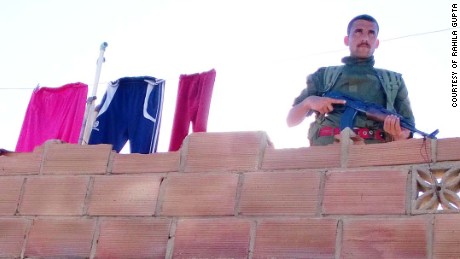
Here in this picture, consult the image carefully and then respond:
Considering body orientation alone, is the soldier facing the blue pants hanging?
no

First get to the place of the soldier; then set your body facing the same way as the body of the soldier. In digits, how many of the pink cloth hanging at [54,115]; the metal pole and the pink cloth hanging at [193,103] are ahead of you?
0

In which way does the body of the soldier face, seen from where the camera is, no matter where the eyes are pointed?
toward the camera

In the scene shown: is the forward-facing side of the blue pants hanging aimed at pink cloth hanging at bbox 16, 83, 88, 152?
no

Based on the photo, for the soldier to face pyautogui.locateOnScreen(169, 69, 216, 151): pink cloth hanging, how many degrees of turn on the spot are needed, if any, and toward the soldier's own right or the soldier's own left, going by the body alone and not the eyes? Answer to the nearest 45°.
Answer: approximately 135° to the soldier's own right

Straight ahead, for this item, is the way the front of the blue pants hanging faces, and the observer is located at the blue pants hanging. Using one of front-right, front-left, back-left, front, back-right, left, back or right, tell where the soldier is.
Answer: front-left

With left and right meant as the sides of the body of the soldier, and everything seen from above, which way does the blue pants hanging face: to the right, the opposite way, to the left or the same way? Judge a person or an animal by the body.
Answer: the same way

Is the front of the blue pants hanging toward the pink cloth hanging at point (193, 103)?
no

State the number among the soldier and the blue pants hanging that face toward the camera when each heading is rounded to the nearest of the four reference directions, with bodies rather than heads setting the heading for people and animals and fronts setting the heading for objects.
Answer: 2

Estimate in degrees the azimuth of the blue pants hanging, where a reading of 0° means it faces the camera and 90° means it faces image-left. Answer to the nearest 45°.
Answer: approximately 0°

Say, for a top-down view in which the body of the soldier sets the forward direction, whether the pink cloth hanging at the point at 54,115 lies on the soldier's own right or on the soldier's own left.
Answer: on the soldier's own right

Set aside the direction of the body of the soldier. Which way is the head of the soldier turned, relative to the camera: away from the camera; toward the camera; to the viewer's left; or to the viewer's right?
toward the camera
